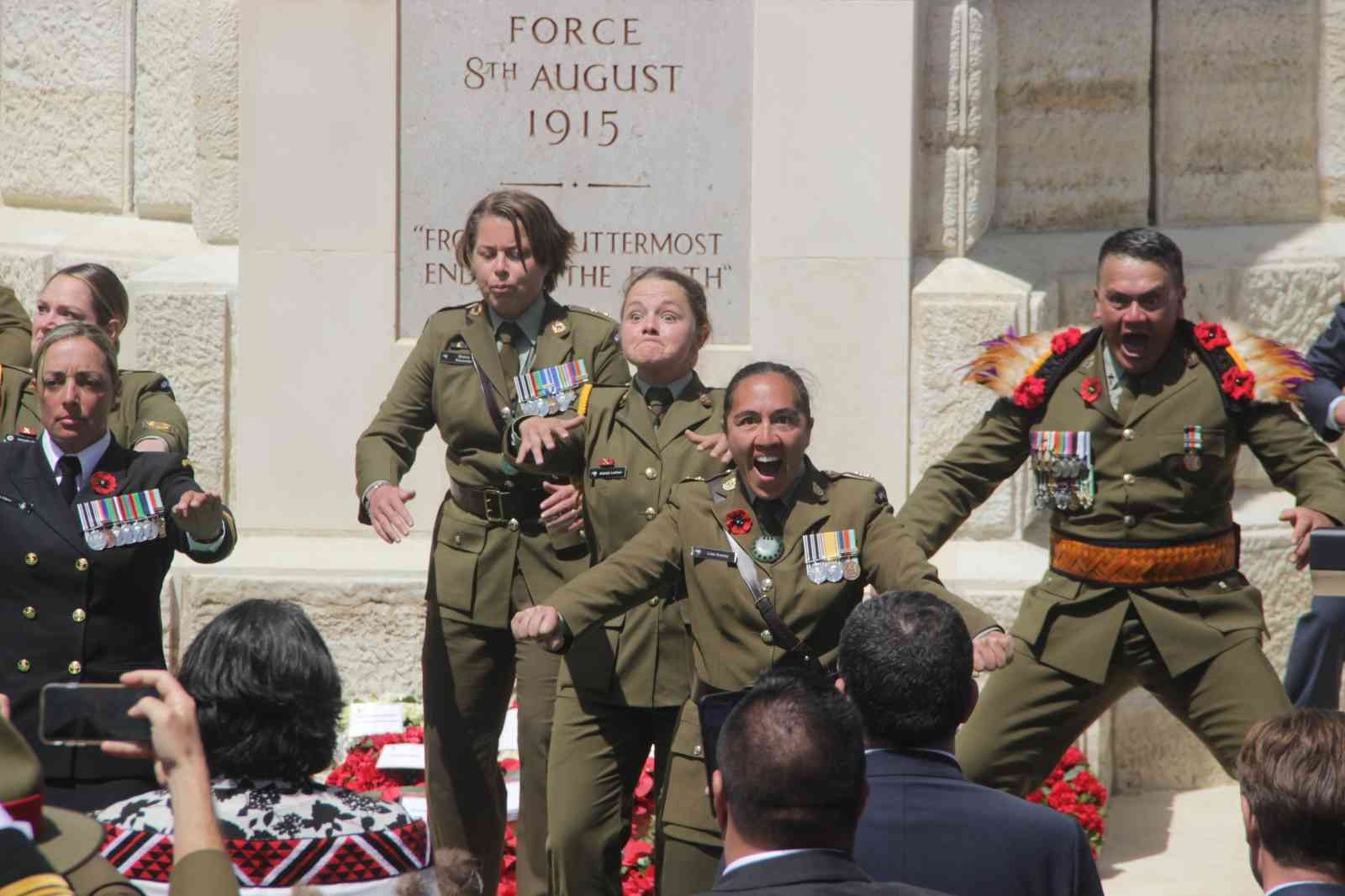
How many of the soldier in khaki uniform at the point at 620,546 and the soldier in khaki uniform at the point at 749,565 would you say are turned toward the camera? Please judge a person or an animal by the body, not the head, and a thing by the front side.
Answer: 2

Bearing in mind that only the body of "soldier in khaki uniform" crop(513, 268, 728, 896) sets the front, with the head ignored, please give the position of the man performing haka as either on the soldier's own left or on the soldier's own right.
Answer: on the soldier's own left

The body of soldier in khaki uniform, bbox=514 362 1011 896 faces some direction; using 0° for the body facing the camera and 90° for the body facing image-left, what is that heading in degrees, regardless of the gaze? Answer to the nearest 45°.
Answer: approximately 0°

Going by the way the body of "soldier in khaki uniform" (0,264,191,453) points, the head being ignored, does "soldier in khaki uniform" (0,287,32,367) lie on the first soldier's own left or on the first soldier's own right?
on the first soldier's own right

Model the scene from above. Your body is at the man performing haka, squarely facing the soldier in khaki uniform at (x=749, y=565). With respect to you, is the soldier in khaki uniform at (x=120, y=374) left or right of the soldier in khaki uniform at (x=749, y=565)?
right

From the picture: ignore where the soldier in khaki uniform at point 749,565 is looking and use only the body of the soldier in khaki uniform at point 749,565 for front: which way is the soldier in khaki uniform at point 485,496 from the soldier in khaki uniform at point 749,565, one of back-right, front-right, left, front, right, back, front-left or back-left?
back-right
